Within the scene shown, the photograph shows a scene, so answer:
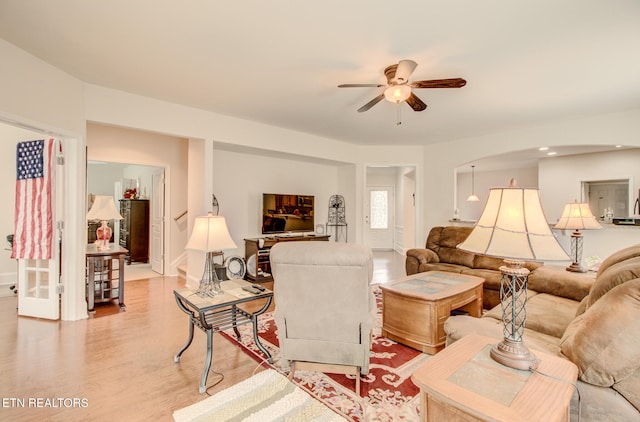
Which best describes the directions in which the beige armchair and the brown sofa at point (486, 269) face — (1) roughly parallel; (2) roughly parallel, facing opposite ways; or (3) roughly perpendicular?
roughly perpendicular

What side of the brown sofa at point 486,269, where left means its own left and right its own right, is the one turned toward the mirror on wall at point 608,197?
back

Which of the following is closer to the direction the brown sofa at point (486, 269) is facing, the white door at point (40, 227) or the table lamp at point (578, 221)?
the white door

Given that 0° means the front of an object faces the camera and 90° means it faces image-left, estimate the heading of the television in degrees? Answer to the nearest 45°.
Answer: approximately 315°

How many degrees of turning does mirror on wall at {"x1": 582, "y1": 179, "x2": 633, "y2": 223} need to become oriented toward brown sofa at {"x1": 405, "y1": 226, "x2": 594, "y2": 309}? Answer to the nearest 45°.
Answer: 0° — it already faces it

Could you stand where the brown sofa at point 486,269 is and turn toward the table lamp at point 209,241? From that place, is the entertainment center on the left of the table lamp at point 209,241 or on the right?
right

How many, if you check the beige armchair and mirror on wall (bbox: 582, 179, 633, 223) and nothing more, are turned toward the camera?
1

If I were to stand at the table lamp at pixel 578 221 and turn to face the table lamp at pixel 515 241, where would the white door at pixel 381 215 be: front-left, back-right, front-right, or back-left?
back-right

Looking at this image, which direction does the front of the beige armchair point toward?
away from the camera
